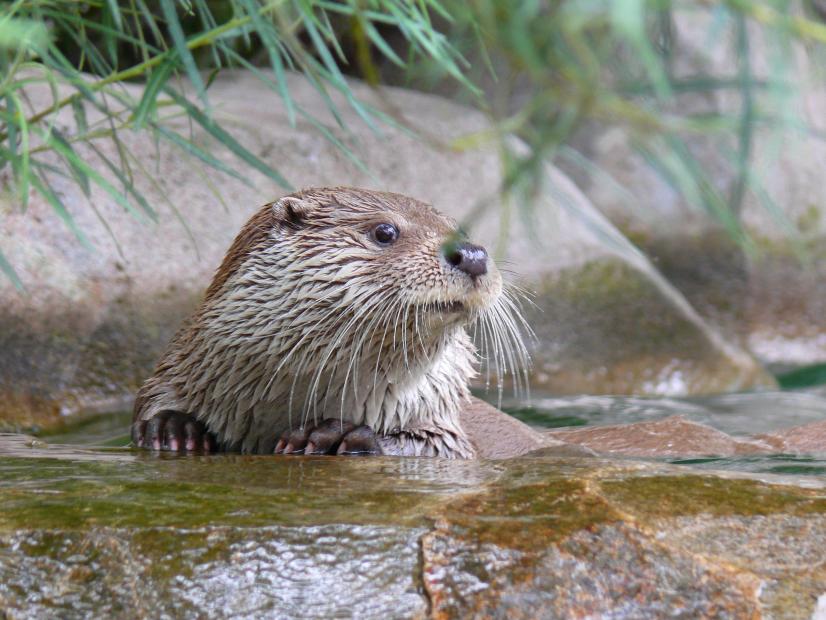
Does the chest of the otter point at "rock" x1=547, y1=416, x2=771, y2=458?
no

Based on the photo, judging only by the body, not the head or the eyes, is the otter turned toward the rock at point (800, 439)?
no

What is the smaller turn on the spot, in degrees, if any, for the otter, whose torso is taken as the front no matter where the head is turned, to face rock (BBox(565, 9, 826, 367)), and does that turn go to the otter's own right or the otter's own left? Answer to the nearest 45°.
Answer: approximately 90° to the otter's own left
